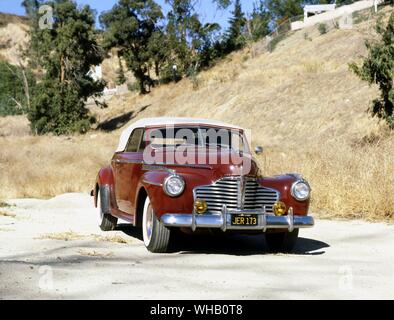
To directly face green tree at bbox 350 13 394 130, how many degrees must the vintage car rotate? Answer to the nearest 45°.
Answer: approximately 90° to its left

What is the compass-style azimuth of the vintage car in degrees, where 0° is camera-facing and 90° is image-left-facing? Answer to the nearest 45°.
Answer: approximately 315°
